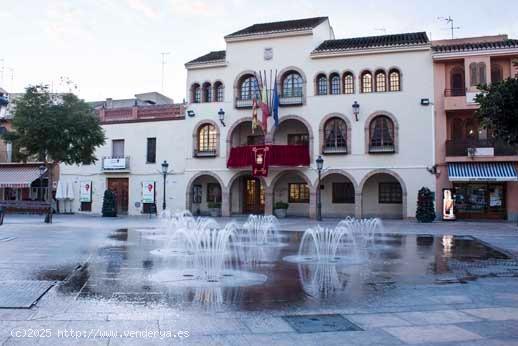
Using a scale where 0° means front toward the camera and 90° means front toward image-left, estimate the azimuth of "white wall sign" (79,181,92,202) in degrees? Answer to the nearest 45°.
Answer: approximately 0°

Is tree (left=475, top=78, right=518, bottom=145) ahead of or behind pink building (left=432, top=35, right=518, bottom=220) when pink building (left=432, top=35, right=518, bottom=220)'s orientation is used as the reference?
ahead

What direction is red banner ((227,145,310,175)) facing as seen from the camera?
toward the camera

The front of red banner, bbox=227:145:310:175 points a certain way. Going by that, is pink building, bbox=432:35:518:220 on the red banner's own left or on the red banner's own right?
on the red banner's own left

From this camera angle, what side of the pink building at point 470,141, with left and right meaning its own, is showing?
front

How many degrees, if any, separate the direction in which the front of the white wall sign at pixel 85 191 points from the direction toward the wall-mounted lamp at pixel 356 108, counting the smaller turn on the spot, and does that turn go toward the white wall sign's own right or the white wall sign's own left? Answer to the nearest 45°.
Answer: approximately 45° to the white wall sign's own left

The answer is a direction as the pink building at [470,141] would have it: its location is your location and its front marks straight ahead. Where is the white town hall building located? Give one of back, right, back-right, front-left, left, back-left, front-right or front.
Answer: right

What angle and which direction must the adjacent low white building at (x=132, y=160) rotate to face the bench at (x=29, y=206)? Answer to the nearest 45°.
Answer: approximately 45° to its right

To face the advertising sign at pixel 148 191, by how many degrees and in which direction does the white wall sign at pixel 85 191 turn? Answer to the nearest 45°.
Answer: approximately 45° to its left

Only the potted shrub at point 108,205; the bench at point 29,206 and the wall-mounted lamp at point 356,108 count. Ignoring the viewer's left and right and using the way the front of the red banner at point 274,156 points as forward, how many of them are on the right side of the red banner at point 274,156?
2

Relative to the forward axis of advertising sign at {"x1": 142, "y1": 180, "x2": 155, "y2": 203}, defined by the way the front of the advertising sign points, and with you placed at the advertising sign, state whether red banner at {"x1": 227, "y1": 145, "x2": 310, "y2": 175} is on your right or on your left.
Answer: on your left
